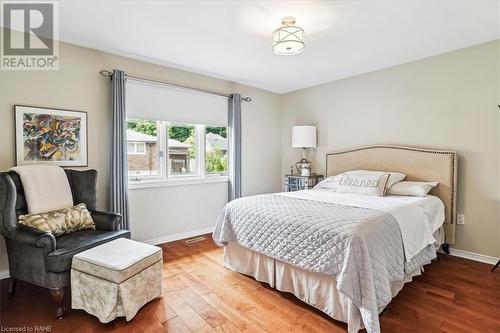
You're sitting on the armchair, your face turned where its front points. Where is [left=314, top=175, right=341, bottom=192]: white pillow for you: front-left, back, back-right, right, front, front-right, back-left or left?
front-left

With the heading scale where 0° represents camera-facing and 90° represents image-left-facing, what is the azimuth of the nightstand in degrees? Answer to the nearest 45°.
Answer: approximately 45°

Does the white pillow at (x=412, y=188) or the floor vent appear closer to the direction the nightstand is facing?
the floor vent

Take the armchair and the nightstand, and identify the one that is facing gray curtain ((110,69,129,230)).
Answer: the nightstand

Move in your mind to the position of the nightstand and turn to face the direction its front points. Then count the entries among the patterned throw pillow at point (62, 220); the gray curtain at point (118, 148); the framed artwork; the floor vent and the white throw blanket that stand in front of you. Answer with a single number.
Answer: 5

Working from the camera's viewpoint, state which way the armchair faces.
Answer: facing the viewer and to the right of the viewer

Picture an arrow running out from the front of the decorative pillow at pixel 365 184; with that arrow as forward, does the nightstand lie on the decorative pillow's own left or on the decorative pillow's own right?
on the decorative pillow's own right

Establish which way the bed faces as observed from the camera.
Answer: facing the viewer and to the left of the viewer

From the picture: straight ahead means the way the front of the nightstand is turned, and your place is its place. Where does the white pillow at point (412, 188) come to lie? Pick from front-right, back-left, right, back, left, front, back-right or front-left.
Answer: left

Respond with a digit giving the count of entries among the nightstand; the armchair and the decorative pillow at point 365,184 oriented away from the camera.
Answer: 0

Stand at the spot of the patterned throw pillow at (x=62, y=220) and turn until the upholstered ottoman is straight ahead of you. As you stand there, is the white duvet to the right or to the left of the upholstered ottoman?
left

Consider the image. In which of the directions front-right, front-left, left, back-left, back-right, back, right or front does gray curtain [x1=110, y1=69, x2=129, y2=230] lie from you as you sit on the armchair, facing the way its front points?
left
